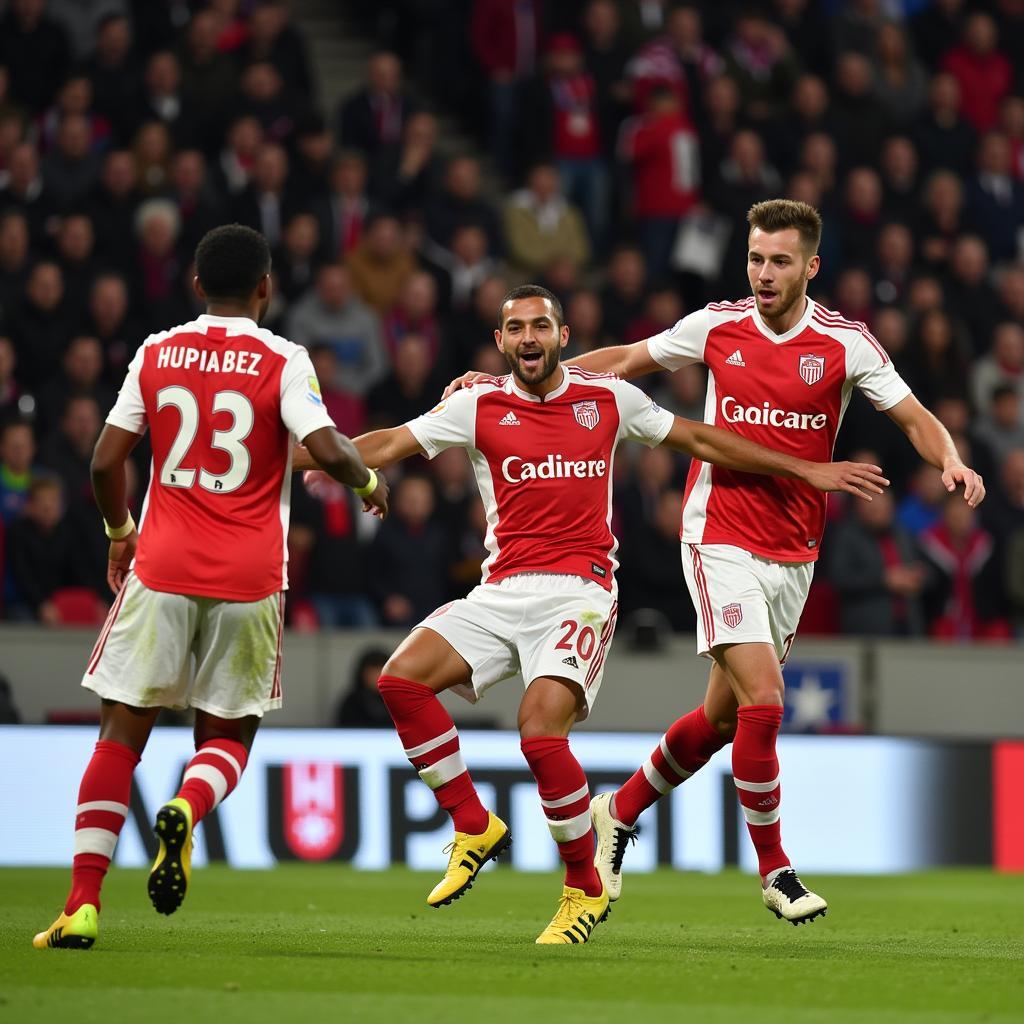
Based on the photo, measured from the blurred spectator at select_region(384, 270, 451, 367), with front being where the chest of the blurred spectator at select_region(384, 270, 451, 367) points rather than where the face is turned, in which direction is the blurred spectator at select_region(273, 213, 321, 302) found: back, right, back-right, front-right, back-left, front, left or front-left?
right

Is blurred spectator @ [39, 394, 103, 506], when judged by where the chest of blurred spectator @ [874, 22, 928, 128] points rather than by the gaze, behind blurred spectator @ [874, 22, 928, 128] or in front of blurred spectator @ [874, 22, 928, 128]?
in front

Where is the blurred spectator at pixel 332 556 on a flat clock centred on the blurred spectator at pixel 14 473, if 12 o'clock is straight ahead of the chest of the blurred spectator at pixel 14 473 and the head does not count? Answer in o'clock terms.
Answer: the blurred spectator at pixel 332 556 is roughly at 9 o'clock from the blurred spectator at pixel 14 473.

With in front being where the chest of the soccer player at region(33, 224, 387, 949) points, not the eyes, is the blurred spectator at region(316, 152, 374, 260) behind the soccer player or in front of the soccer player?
in front

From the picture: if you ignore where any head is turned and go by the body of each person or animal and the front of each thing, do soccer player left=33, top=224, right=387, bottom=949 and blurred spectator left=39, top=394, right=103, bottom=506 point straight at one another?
yes

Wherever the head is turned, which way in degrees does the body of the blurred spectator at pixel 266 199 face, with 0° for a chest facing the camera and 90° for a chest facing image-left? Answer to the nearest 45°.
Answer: approximately 0°
